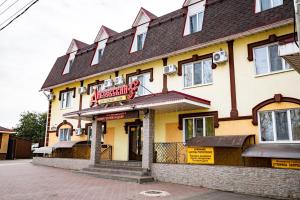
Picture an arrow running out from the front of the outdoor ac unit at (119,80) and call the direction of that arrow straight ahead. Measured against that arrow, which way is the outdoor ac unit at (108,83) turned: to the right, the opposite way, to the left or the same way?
the same way

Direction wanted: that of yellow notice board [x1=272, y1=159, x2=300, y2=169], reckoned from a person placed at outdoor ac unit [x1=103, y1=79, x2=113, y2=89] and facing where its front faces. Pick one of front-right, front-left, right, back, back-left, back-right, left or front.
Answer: left

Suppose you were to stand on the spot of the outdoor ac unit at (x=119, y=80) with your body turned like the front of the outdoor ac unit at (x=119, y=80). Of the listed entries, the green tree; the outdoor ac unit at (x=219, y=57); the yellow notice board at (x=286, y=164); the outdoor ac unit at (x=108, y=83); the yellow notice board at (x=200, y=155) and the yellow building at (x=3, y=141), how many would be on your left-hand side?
3

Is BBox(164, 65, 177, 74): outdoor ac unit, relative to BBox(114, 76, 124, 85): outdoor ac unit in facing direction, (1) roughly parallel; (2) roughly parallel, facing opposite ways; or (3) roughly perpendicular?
roughly parallel

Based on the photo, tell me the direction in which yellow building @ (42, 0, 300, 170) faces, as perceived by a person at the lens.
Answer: facing the viewer and to the left of the viewer

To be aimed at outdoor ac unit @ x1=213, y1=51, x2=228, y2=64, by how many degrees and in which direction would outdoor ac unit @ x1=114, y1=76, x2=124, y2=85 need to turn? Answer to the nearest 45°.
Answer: approximately 90° to its left

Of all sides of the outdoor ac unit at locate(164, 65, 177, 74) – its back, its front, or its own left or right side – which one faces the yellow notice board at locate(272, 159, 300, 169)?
left

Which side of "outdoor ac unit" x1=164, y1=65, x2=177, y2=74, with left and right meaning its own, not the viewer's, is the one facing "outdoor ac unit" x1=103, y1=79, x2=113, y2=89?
right

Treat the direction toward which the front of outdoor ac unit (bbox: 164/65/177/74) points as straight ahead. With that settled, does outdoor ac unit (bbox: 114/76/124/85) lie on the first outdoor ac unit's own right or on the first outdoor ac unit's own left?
on the first outdoor ac unit's own right

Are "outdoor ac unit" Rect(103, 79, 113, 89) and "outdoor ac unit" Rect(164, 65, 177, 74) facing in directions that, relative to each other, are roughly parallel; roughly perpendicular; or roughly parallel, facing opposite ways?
roughly parallel

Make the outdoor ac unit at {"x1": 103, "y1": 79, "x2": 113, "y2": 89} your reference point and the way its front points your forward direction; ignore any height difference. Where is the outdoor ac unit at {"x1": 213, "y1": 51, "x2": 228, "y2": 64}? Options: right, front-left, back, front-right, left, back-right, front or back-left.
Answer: left

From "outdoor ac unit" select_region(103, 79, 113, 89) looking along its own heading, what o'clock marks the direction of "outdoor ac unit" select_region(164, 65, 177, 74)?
"outdoor ac unit" select_region(164, 65, 177, 74) is roughly at 9 o'clock from "outdoor ac unit" select_region(103, 79, 113, 89).

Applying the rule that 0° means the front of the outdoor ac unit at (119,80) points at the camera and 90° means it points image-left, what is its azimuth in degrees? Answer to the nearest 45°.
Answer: approximately 45°

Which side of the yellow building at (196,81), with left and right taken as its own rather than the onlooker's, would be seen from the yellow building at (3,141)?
right

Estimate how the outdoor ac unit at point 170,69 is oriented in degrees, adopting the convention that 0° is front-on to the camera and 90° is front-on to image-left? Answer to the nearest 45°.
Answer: approximately 45°

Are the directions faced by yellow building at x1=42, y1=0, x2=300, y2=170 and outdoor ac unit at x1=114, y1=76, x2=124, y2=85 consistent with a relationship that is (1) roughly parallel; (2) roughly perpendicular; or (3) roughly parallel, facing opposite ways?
roughly parallel

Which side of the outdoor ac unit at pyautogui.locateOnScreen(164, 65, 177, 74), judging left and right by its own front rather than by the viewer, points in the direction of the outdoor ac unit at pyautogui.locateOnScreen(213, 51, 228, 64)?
left

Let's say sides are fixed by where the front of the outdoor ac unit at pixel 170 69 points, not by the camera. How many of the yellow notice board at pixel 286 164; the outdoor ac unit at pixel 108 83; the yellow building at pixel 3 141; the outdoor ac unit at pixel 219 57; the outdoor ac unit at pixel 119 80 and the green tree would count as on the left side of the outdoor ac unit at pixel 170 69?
2
